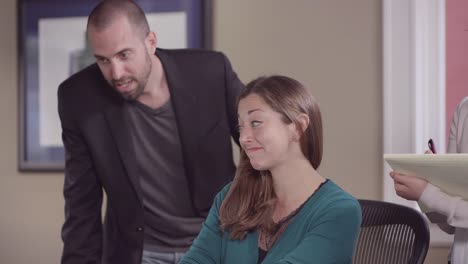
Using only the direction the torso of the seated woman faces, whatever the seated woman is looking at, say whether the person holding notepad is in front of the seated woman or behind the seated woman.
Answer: behind

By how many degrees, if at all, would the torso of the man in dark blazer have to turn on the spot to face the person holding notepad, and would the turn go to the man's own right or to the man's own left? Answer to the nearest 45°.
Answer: approximately 90° to the man's own left

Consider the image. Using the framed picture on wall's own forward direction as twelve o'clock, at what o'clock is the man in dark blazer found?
The man in dark blazer is roughly at 11 o'clock from the framed picture on wall.

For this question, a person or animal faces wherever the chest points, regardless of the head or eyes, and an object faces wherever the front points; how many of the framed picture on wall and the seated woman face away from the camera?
0

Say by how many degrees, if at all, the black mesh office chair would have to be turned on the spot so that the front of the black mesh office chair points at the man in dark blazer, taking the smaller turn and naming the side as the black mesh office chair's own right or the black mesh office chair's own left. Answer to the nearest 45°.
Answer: approximately 45° to the black mesh office chair's own right

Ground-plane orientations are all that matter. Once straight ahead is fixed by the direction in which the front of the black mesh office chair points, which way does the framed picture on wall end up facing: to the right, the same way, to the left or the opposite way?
to the left

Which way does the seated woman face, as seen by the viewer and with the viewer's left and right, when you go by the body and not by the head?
facing the viewer and to the left of the viewer

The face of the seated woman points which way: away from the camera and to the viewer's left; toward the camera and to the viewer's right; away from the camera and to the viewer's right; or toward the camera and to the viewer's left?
toward the camera and to the viewer's left

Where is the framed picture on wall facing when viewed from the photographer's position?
facing the viewer

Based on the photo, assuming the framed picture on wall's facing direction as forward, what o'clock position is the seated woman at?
The seated woman is roughly at 11 o'clock from the framed picture on wall.

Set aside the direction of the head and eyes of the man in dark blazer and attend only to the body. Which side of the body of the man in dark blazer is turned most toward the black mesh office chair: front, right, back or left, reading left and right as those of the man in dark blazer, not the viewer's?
left

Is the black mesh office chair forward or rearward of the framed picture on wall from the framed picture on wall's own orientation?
forward

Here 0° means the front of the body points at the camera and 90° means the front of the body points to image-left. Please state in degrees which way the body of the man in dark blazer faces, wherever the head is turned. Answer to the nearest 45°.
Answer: approximately 45°

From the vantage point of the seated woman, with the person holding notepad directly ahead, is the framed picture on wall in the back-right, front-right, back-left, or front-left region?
back-left

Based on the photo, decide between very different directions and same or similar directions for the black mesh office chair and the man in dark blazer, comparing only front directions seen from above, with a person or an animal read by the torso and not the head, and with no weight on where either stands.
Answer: same or similar directions

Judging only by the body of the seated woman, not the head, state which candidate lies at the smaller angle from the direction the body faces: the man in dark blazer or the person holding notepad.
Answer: the man in dark blazer
